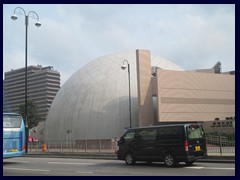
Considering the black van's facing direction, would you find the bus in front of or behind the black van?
in front

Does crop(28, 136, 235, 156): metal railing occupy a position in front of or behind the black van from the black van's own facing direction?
in front

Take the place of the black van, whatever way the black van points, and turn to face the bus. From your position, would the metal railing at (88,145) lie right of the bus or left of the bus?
right

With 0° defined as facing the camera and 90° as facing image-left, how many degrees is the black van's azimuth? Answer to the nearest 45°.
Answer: approximately 135°
